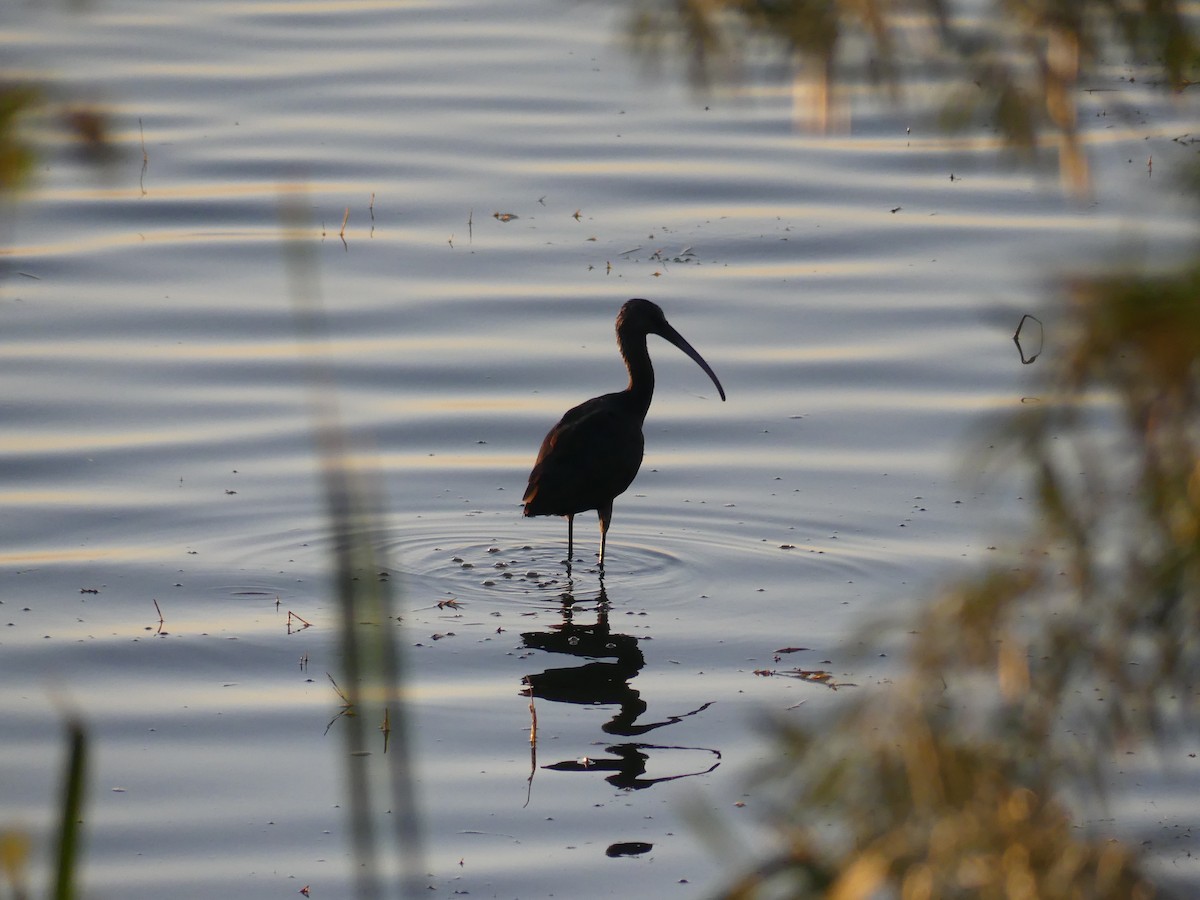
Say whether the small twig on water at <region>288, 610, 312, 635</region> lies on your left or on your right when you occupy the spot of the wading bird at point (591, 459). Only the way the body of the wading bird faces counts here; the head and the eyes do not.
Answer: on your right

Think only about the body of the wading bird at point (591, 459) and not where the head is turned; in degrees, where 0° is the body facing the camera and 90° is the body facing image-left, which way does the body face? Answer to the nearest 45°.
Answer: approximately 270°
